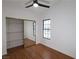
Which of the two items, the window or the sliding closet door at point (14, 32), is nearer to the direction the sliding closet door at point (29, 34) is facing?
the window

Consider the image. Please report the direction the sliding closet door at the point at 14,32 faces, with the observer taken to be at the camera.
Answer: facing the viewer and to the right of the viewer

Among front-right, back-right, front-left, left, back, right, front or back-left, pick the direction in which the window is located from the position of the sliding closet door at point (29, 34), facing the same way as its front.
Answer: front-left

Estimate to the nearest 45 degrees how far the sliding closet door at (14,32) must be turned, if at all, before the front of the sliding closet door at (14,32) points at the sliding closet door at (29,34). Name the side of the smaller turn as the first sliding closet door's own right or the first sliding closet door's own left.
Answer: approximately 45° to the first sliding closet door's own left

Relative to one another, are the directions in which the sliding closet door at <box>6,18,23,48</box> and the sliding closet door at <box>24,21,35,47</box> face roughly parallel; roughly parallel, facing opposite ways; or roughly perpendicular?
roughly parallel

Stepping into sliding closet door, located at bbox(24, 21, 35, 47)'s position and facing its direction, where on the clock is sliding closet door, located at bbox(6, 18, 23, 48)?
sliding closet door, located at bbox(6, 18, 23, 48) is roughly at 4 o'clock from sliding closet door, located at bbox(24, 21, 35, 47).

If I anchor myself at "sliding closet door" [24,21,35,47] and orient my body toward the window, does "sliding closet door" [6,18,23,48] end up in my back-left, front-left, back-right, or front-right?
back-right

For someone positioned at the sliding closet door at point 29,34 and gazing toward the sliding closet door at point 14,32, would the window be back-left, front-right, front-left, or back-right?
back-left

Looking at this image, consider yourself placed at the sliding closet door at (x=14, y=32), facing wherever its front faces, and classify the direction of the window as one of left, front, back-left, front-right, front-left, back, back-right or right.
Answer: front-left
